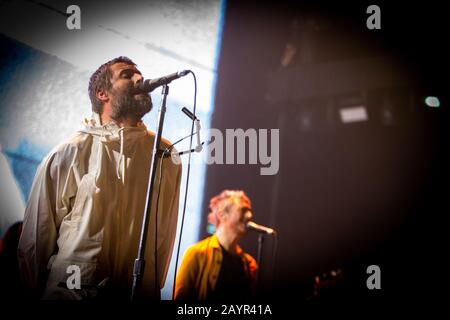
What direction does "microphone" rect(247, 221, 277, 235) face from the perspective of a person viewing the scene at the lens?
facing to the left of the viewer

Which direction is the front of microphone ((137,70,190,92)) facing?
to the viewer's left

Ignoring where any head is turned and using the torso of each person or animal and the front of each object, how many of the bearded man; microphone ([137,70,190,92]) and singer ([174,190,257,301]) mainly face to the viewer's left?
1

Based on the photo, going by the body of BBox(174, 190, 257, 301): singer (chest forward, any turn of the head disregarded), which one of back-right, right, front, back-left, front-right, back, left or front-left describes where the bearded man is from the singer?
right

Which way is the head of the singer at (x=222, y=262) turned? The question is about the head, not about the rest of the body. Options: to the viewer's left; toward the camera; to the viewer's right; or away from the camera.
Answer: to the viewer's right

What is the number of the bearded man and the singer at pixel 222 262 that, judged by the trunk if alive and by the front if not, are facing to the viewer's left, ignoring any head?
0

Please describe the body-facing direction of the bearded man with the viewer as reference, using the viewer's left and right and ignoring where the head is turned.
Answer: facing the viewer and to the right of the viewer

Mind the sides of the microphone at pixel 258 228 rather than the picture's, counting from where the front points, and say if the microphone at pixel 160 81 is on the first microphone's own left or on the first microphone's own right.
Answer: on the first microphone's own left

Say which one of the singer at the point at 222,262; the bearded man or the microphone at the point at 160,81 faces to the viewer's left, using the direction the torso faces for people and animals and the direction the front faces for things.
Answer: the microphone

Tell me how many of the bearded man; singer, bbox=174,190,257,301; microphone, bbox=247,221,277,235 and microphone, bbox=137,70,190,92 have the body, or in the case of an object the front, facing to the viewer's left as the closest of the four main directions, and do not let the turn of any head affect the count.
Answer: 2
